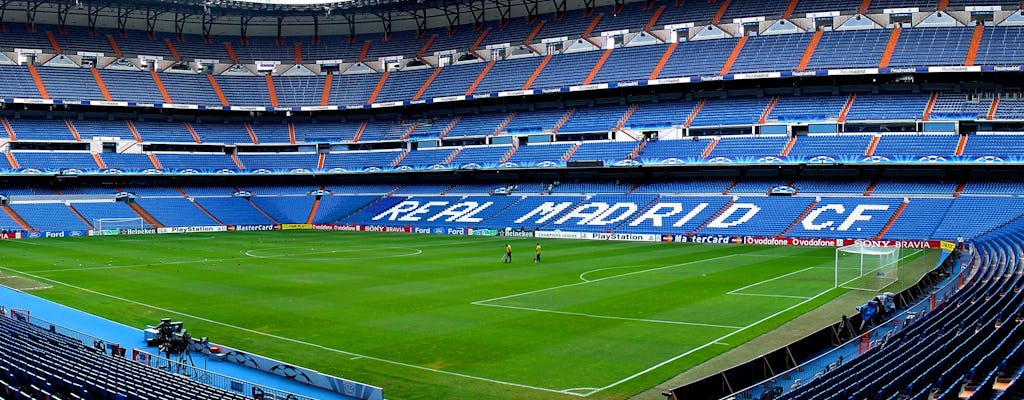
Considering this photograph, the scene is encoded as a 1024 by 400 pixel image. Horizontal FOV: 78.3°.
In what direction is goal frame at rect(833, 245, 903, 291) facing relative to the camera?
to the viewer's left
